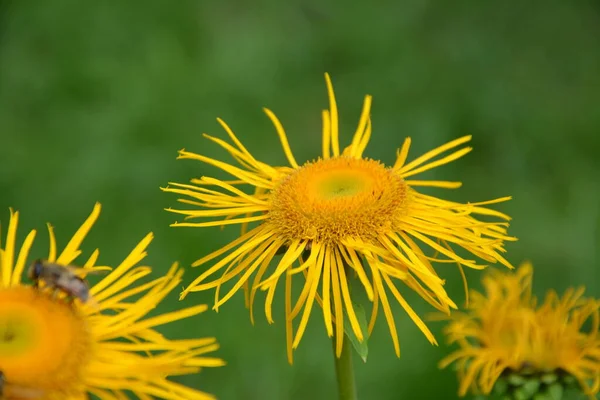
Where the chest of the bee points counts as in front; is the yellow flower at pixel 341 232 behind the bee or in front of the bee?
behind

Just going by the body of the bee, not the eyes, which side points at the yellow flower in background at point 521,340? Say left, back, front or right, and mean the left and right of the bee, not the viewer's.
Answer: back

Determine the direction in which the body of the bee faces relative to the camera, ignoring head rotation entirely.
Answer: to the viewer's left
